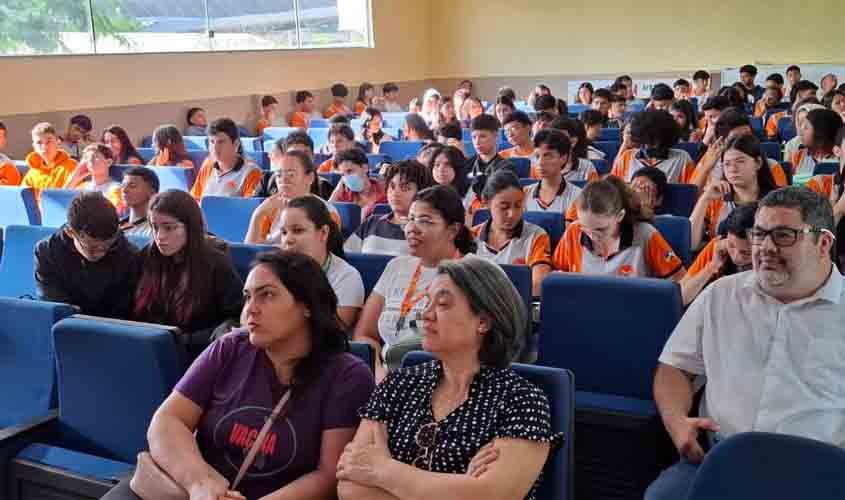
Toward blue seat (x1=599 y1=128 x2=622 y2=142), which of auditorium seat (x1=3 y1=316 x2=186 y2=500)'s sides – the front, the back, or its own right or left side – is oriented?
back

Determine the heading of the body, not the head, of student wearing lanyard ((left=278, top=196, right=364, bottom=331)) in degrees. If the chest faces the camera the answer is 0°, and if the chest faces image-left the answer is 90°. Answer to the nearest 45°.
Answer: approximately 45°

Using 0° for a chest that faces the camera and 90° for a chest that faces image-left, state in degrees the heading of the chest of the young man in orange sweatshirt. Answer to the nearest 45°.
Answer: approximately 45°

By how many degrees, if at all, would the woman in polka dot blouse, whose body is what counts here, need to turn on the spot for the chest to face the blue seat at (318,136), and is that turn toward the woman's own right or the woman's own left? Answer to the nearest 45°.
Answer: approximately 135° to the woman's own right

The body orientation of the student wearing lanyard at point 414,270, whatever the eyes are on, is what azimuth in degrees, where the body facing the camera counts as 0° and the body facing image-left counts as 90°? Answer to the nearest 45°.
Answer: approximately 45°

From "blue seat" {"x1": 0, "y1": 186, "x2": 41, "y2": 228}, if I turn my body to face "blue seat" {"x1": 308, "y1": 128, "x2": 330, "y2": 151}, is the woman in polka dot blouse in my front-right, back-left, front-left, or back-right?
back-right

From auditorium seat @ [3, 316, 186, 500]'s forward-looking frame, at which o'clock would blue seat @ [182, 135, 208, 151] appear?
The blue seat is roughly at 5 o'clock from the auditorium seat.

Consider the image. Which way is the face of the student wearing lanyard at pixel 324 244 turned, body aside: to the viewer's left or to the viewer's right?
to the viewer's left

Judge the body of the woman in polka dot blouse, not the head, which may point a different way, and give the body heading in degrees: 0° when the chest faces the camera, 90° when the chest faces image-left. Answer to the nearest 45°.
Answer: approximately 45°

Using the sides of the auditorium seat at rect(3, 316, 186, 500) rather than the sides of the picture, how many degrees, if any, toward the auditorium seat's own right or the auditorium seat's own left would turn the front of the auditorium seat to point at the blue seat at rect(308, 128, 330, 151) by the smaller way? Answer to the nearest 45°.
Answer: approximately 135° to the auditorium seat's own right

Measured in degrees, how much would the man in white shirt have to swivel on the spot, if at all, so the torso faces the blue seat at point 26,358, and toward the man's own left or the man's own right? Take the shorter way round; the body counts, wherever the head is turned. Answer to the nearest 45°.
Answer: approximately 45° to the man's own right
